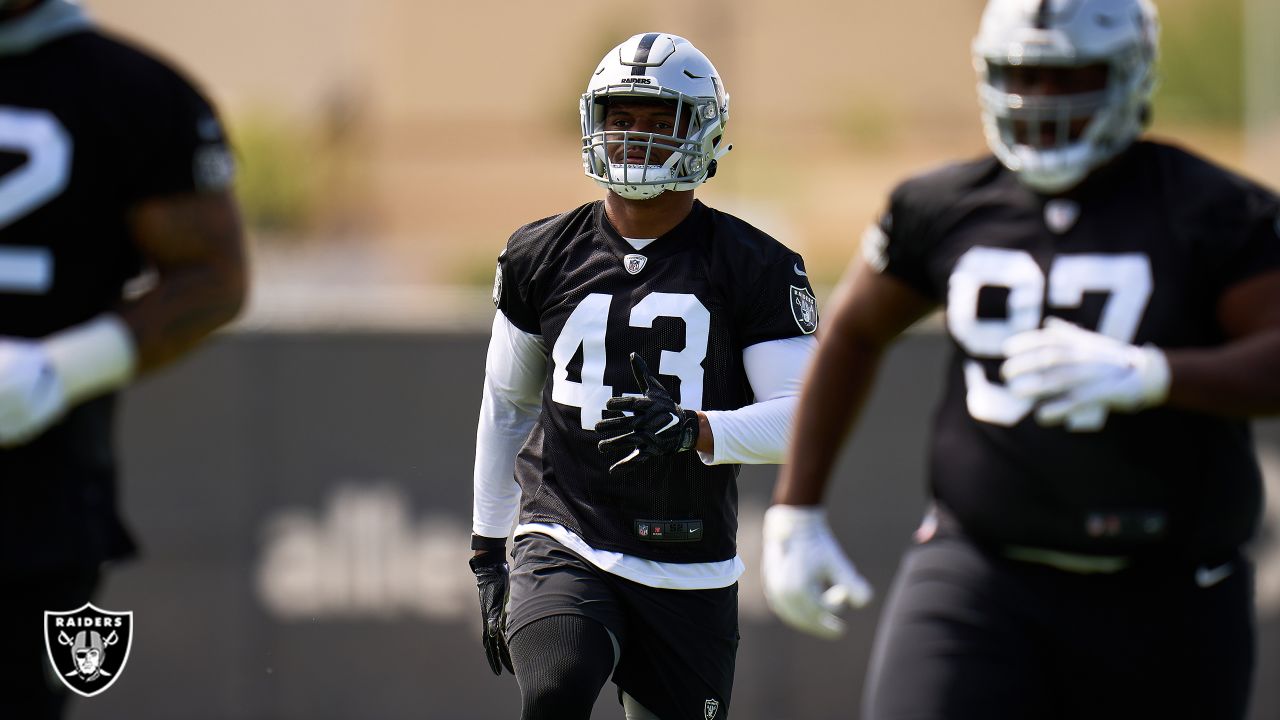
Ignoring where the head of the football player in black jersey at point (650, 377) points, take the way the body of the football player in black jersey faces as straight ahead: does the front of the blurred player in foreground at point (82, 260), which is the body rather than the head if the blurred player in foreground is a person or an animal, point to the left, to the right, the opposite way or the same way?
the same way

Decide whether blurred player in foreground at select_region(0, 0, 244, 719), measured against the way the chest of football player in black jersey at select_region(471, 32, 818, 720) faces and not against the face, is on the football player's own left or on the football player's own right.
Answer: on the football player's own right

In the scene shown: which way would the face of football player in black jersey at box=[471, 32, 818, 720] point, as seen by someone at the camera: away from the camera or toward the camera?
toward the camera

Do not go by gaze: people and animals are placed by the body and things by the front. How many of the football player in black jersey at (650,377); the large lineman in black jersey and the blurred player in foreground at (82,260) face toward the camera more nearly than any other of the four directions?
3

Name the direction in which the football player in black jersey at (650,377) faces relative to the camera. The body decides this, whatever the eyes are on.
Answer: toward the camera

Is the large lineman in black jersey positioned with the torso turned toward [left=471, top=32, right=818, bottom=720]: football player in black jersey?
no

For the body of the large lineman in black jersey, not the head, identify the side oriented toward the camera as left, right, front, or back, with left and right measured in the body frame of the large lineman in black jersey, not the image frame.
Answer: front

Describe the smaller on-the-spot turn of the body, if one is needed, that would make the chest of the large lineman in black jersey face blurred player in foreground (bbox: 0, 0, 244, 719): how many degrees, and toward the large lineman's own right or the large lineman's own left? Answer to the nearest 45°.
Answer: approximately 90° to the large lineman's own right

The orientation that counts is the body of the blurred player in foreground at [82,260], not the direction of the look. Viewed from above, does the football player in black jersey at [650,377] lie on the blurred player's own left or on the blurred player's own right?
on the blurred player's own left

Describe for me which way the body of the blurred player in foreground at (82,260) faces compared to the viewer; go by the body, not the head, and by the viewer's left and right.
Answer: facing the viewer

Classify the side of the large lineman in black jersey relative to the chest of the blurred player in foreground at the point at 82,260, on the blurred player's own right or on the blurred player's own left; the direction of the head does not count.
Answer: on the blurred player's own left

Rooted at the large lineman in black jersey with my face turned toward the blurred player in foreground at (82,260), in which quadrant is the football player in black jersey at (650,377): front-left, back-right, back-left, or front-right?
front-right

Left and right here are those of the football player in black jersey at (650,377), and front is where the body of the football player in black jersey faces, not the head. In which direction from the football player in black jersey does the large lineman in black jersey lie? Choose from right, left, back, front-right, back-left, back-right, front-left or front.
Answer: front-left

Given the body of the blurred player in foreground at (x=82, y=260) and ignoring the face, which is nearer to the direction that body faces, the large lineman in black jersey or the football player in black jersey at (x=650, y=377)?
the large lineman in black jersey
